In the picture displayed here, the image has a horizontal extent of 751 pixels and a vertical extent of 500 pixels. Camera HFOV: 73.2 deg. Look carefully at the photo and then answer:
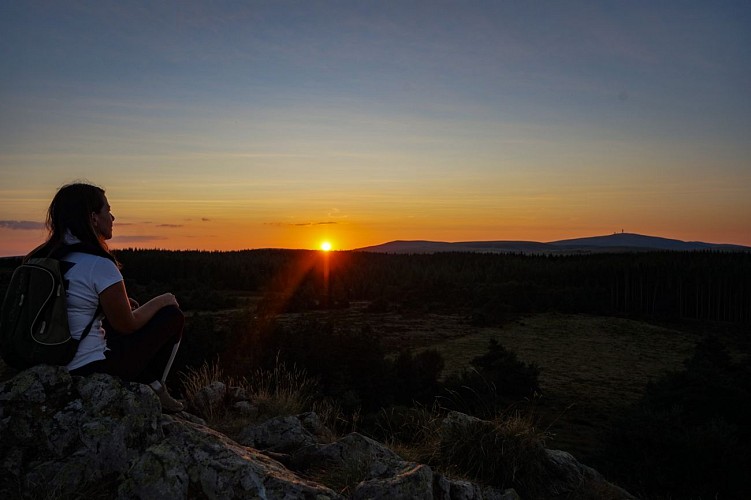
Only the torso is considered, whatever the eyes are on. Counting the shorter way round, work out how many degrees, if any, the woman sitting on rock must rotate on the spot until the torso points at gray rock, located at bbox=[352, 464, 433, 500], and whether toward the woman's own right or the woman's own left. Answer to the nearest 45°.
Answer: approximately 45° to the woman's own right

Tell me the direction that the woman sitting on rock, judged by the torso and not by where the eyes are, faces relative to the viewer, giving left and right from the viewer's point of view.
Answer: facing to the right of the viewer

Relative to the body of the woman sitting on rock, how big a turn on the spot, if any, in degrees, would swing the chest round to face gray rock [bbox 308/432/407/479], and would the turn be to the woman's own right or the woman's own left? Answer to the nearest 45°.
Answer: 0° — they already face it

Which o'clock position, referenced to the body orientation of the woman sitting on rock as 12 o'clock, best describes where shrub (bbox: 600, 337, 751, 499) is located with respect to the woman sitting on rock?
The shrub is roughly at 12 o'clock from the woman sitting on rock.
